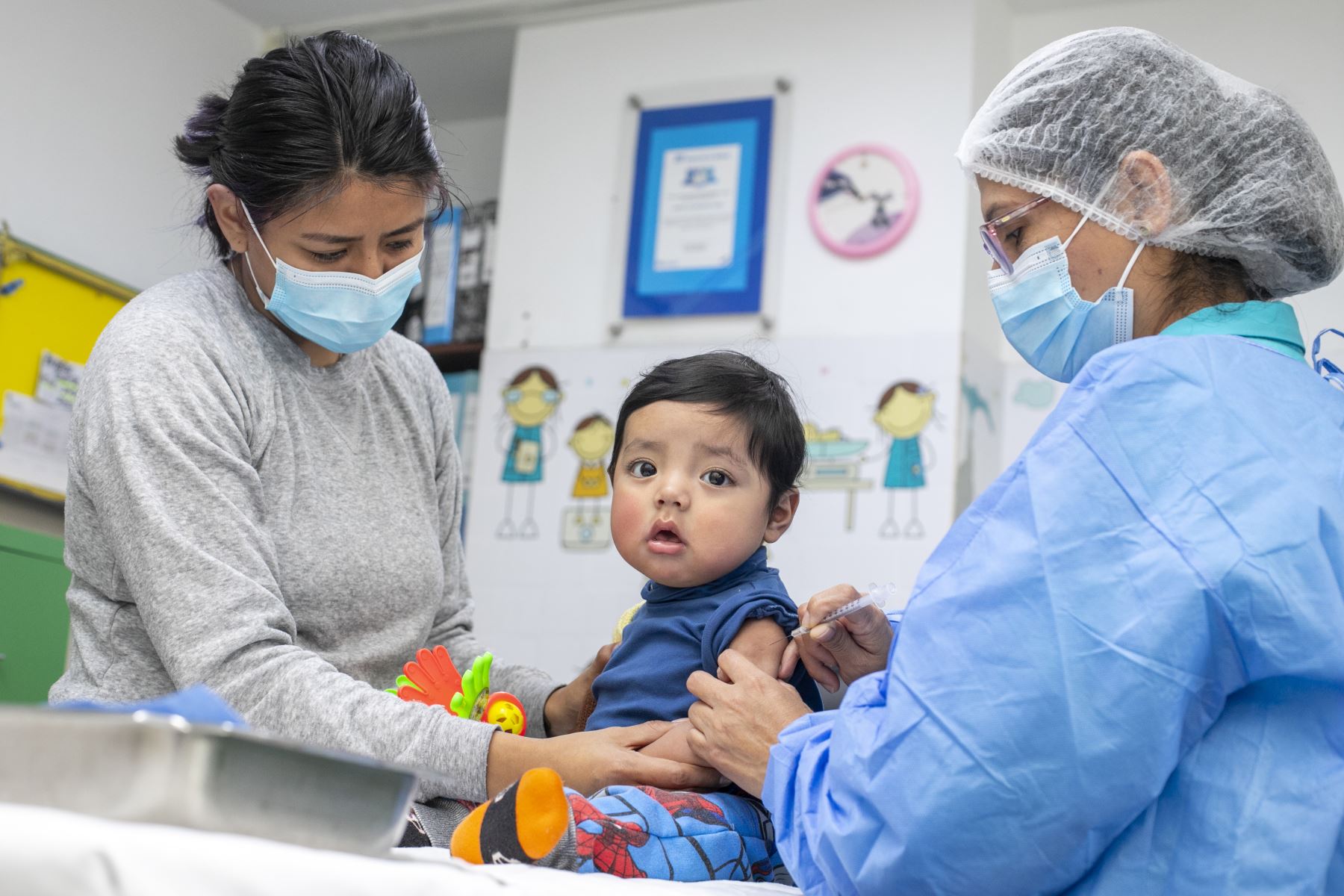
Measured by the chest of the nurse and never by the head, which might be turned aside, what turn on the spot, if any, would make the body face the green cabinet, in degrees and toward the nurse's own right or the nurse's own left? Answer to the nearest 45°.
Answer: approximately 45° to the nurse's own right

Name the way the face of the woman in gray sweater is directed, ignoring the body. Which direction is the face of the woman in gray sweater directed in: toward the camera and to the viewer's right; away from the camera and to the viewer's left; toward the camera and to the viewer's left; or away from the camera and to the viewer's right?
toward the camera and to the viewer's right

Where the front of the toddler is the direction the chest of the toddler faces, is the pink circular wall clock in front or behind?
behind

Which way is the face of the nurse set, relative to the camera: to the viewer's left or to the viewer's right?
to the viewer's left

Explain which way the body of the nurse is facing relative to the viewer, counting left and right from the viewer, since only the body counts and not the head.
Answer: facing to the left of the viewer

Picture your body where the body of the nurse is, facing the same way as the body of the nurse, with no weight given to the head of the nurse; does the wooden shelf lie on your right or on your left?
on your right

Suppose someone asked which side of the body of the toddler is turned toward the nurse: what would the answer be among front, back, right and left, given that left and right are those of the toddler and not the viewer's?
left

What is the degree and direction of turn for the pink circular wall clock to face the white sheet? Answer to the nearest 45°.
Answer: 0° — it already faces it

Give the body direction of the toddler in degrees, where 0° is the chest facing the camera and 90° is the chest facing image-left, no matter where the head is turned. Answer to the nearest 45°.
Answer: approximately 45°

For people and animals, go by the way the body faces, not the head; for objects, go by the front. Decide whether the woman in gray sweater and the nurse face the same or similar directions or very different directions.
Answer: very different directions
